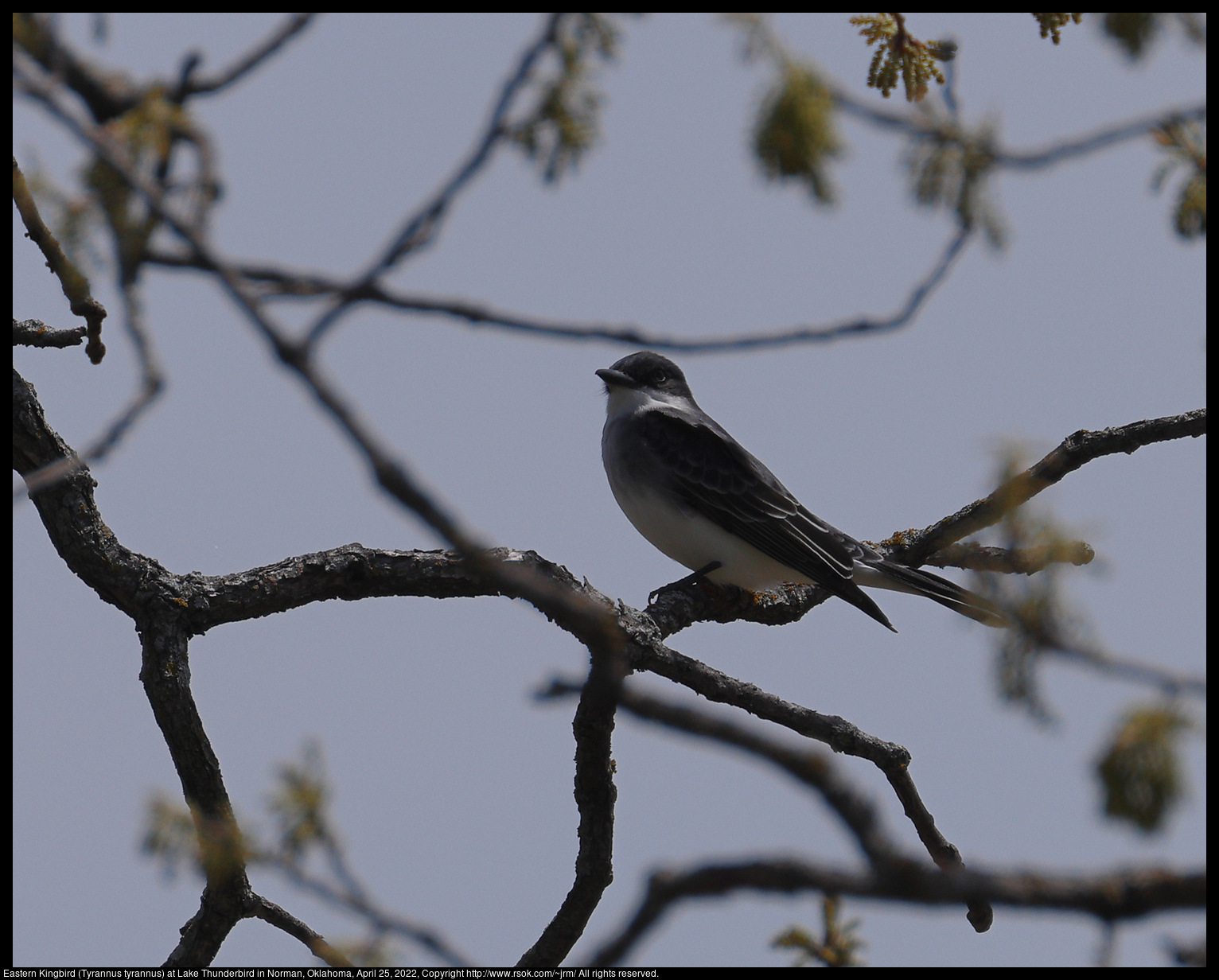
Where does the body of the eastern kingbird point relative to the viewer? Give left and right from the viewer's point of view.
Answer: facing to the left of the viewer
